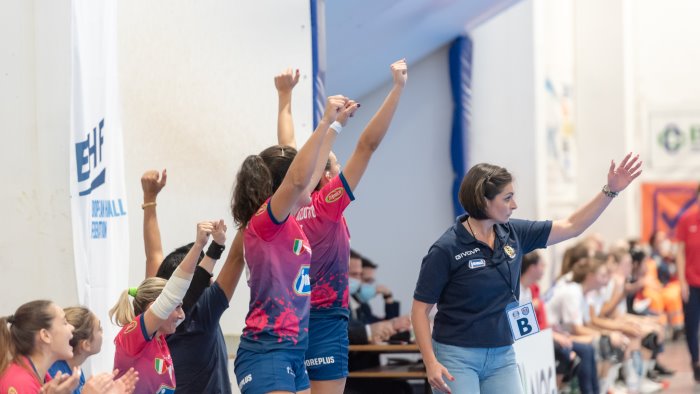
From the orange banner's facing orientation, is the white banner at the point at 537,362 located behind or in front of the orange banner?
in front

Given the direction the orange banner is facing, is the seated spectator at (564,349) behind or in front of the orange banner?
in front

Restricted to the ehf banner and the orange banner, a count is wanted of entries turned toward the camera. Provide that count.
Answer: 2
